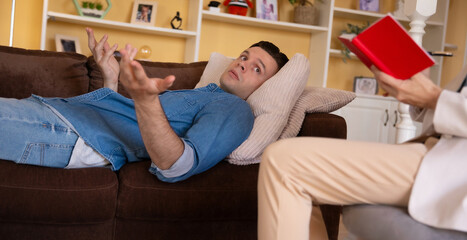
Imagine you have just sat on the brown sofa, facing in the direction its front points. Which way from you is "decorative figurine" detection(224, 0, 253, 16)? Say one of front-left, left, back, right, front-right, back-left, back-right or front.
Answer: back

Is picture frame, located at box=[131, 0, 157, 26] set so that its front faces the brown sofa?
yes

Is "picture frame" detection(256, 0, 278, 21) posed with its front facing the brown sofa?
yes

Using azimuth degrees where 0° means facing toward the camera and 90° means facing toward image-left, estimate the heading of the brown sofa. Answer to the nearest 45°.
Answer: approximately 0°

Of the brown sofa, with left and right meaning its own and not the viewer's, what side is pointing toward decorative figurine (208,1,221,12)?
back

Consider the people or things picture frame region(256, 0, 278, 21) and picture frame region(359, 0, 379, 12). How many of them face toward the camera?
2

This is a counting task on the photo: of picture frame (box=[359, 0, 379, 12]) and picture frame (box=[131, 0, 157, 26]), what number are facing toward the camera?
2

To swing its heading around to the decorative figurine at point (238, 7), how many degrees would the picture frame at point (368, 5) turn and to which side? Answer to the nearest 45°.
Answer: approximately 45° to its right
